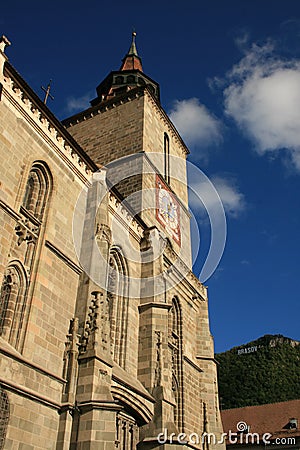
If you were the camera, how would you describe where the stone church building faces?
facing the viewer and to the right of the viewer
